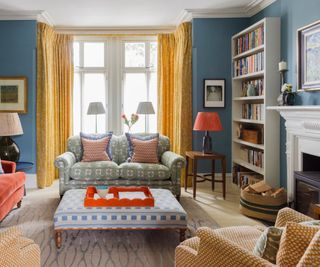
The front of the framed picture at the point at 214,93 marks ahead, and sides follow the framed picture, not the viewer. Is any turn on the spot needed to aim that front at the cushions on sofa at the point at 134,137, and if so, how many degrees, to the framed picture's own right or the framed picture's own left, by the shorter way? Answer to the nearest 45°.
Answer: approximately 45° to the framed picture's own right

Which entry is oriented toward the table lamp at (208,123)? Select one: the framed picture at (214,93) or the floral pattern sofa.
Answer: the framed picture

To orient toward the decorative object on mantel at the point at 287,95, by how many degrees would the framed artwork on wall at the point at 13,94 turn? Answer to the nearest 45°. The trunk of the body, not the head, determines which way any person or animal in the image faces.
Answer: approximately 45° to its left

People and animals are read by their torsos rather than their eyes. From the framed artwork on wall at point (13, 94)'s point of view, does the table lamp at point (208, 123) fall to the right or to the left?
on its left

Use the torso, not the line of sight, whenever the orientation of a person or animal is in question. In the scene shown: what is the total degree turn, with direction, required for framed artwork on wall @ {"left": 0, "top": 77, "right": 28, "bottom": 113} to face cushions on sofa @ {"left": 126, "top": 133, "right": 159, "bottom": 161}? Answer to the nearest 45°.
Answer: approximately 45° to its left

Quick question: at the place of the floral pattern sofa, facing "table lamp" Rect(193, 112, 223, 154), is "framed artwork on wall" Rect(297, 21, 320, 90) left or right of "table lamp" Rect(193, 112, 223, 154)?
right

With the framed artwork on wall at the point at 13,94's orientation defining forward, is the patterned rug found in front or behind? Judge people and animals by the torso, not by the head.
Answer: in front

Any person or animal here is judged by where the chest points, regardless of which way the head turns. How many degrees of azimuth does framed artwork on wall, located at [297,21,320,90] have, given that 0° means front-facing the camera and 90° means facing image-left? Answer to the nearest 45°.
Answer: approximately 45°

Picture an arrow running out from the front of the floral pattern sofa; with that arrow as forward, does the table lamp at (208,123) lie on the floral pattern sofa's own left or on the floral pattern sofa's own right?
on the floral pattern sofa's own left
